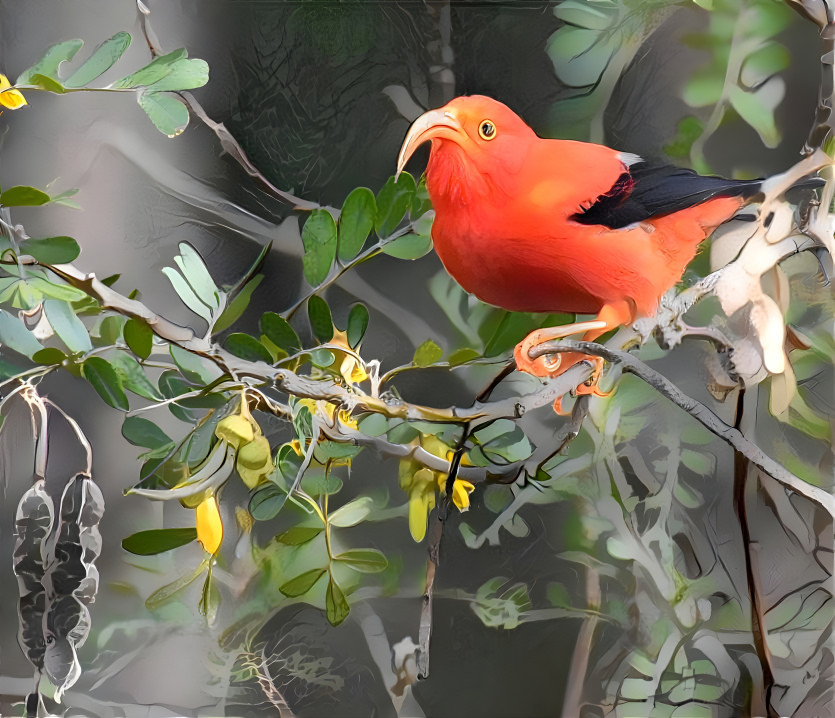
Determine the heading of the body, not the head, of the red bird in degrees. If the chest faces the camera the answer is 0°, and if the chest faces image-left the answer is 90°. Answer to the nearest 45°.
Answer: approximately 90°
